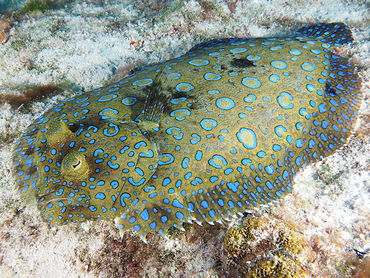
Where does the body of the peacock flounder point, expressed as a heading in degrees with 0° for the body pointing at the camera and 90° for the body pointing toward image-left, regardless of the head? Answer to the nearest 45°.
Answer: approximately 45°
